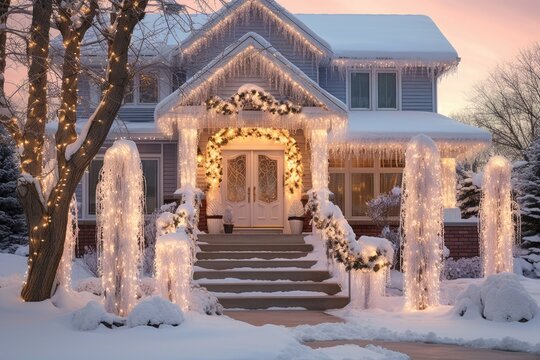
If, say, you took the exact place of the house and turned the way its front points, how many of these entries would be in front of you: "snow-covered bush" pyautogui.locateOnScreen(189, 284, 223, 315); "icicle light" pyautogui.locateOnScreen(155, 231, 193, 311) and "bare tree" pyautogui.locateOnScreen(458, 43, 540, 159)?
2

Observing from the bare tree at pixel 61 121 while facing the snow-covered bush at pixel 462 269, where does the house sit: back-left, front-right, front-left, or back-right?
front-left

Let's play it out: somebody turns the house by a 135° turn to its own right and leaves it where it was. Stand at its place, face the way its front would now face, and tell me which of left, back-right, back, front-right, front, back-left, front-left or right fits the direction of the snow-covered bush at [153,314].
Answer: back-left

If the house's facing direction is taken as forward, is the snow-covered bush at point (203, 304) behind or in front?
in front

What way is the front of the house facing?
toward the camera

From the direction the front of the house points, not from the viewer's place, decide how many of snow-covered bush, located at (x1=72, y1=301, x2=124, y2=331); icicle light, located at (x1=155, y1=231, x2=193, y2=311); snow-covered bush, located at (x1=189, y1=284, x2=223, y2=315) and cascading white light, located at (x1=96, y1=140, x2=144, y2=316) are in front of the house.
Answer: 4

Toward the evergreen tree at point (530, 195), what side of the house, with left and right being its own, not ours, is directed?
left

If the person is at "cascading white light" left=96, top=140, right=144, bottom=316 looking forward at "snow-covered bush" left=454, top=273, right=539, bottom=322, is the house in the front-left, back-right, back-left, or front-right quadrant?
front-left

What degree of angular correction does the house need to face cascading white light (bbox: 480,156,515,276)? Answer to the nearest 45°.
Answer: approximately 45° to its left

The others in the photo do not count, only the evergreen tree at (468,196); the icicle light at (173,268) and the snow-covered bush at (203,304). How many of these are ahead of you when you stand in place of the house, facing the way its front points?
2

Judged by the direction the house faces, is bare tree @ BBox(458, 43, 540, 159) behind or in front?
behind
